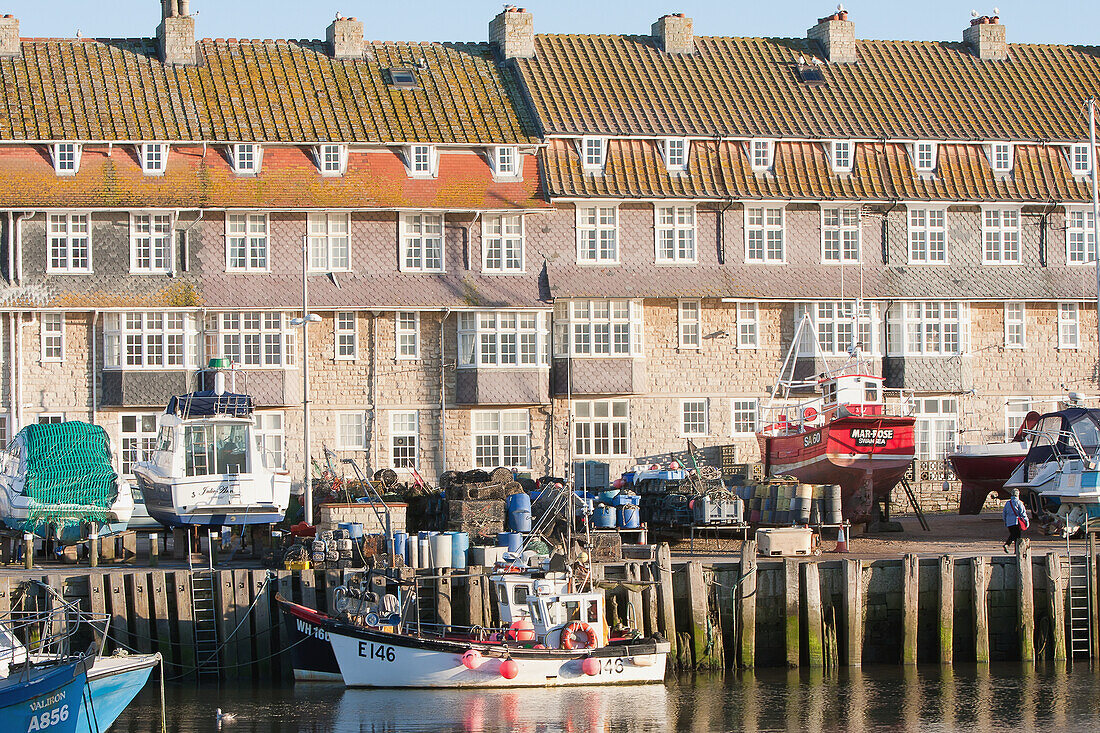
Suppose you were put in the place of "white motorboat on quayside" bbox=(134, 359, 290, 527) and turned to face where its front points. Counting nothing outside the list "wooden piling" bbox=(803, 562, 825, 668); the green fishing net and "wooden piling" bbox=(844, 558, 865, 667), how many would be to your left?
1

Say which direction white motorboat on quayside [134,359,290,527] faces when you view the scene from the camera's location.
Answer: facing away from the viewer

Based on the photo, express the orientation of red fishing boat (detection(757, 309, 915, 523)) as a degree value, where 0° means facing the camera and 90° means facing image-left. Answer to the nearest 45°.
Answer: approximately 135°

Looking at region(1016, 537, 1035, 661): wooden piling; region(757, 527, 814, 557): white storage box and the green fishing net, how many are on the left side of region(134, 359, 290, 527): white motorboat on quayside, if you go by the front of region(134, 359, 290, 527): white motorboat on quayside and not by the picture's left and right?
1

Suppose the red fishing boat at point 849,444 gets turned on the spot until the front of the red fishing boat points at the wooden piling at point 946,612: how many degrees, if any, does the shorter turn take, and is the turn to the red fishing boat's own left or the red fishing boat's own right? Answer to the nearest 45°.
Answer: approximately 135° to the red fishing boat's own left
